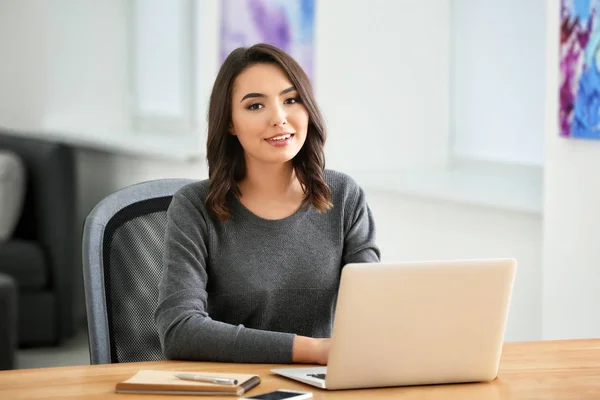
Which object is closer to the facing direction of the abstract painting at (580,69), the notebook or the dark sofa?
the notebook

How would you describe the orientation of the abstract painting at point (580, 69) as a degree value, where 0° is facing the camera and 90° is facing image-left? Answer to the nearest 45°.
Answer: approximately 0°

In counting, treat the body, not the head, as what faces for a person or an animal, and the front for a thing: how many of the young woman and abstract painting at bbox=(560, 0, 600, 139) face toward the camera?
2

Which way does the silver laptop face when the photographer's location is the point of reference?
facing away from the viewer and to the left of the viewer

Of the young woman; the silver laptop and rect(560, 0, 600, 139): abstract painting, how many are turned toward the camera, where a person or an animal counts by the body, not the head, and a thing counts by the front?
2

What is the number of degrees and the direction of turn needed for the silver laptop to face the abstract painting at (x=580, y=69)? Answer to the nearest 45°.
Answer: approximately 45° to its right

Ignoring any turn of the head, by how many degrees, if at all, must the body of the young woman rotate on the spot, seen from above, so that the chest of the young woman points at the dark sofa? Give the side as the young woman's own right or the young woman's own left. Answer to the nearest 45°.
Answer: approximately 180°
